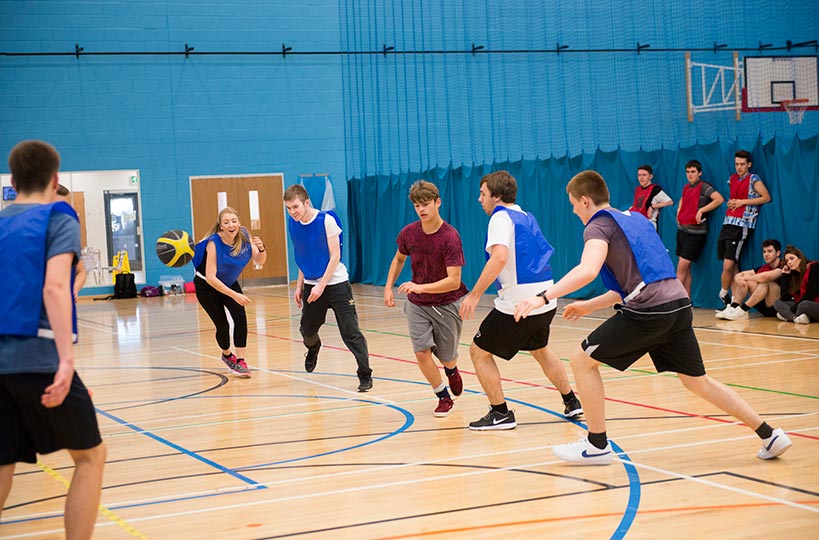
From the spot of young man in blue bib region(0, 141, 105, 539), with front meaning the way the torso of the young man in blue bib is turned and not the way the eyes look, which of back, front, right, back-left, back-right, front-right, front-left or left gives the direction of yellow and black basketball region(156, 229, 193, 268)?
front-left

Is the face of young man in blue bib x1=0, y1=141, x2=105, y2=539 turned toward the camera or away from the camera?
away from the camera

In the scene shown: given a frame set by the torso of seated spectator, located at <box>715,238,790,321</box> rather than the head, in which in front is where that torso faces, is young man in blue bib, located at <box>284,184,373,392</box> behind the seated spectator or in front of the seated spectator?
in front

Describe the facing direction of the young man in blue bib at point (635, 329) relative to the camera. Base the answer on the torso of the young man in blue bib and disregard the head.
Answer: to the viewer's left

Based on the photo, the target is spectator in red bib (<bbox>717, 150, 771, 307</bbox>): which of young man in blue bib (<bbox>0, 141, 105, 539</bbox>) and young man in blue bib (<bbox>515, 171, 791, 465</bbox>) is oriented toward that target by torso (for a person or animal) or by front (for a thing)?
young man in blue bib (<bbox>0, 141, 105, 539</bbox>)

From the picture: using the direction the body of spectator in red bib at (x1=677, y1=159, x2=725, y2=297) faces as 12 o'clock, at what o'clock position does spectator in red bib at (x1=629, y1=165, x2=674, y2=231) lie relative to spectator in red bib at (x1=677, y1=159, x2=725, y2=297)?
spectator in red bib at (x1=629, y1=165, x2=674, y2=231) is roughly at 3 o'clock from spectator in red bib at (x1=677, y1=159, x2=725, y2=297).

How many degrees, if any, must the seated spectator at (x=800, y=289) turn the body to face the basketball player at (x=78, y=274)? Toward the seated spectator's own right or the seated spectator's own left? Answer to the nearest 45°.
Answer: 0° — they already face them

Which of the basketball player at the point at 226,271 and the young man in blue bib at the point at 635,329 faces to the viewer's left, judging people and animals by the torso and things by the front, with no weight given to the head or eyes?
the young man in blue bib

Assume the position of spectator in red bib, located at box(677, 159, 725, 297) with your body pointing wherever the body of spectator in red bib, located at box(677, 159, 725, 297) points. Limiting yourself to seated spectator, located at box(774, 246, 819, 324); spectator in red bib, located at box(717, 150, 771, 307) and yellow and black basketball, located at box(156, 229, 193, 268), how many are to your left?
2

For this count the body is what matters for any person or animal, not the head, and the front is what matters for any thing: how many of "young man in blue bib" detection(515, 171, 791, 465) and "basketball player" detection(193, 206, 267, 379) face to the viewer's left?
1

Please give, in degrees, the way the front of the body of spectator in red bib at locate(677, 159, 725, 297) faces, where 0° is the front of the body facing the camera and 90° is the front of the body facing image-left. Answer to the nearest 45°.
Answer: approximately 45°
